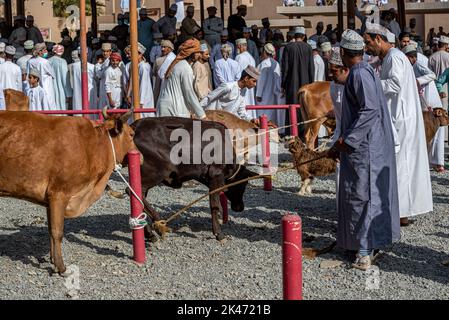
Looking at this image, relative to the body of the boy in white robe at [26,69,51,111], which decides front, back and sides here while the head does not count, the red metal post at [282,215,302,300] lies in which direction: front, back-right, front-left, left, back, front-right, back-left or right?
front-left

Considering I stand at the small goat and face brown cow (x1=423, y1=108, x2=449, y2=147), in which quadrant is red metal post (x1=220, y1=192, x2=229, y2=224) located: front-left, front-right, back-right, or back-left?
back-right

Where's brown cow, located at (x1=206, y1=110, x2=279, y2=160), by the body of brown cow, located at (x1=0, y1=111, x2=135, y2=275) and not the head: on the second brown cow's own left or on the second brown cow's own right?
on the second brown cow's own left

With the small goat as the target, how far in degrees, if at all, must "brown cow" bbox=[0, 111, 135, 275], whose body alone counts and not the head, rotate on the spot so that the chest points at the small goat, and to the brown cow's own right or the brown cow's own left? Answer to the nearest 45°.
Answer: approximately 45° to the brown cow's own left

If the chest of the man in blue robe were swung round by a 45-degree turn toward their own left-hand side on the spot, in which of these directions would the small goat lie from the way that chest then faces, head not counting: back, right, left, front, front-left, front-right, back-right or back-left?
right

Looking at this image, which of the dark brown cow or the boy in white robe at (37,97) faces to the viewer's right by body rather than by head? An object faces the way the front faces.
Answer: the dark brown cow

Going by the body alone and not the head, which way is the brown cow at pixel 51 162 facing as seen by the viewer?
to the viewer's right

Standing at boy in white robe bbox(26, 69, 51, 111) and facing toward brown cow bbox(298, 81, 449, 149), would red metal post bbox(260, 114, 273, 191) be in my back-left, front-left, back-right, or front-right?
front-right

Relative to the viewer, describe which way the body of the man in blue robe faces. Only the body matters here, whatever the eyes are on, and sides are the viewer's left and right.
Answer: facing away from the viewer and to the left of the viewer

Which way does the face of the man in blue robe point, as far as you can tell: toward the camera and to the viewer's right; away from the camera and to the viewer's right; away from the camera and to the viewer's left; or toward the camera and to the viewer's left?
away from the camera and to the viewer's left

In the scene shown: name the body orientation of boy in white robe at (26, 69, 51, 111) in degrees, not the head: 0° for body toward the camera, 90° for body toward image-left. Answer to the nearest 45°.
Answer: approximately 45°

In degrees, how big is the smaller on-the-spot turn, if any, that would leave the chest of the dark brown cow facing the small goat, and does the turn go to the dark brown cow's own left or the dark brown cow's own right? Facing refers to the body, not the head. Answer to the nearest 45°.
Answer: approximately 45° to the dark brown cow's own left

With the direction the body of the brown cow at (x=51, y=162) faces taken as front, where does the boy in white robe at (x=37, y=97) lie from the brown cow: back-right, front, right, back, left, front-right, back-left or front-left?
left

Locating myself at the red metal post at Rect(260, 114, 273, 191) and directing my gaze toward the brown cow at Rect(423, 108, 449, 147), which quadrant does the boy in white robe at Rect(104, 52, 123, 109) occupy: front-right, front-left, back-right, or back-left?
back-left

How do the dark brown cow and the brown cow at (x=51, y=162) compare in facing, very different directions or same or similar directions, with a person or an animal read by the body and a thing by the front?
same or similar directions

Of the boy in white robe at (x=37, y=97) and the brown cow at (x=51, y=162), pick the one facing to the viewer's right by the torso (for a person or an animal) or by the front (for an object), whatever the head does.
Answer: the brown cow
